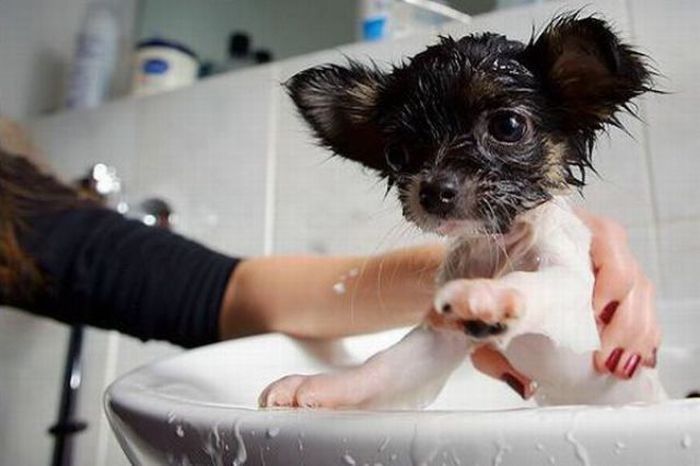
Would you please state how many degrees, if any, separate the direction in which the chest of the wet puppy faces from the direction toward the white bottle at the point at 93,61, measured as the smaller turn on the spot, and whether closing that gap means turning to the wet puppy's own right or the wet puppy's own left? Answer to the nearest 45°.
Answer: approximately 90° to the wet puppy's own right

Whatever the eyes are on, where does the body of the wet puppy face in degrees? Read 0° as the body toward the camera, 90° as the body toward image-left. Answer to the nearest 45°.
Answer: approximately 45°

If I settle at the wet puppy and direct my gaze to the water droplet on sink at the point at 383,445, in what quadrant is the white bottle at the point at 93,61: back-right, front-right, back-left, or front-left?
back-right
